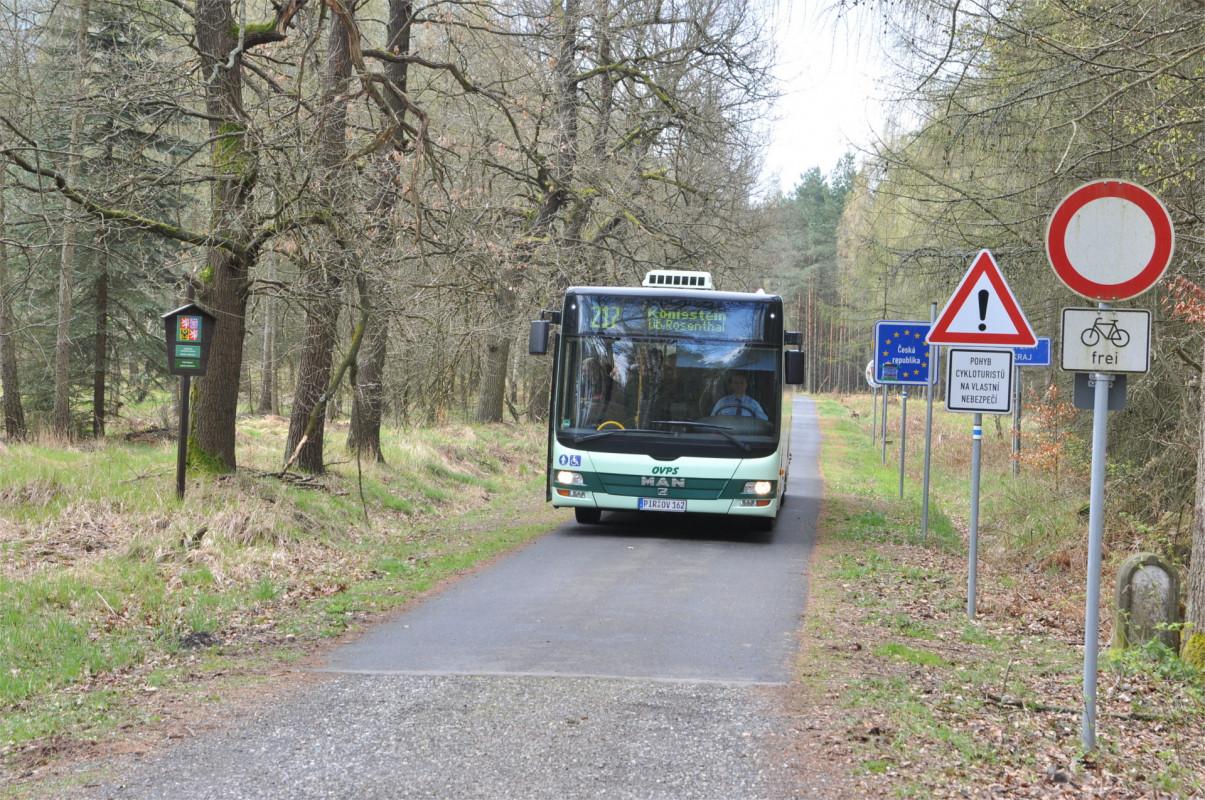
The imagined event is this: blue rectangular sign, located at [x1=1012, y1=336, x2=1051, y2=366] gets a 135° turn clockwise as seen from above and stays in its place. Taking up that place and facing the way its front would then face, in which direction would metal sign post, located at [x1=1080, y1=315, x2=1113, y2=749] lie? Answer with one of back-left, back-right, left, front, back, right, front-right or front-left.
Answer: back-left

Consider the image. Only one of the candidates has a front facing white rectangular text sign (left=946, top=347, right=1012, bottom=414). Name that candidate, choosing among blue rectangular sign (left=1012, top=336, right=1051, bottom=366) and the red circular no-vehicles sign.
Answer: the blue rectangular sign

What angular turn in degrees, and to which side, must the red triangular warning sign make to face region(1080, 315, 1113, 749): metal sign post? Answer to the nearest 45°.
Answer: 0° — it already faces it

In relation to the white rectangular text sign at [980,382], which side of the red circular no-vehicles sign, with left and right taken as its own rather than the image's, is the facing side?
back

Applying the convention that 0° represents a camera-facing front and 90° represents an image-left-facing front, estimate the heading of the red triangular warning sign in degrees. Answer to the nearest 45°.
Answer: approximately 0°

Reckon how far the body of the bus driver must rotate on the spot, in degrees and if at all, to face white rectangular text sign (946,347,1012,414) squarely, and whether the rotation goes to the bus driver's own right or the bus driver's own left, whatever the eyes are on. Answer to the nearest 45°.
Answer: approximately 45° to the bus driver's own left

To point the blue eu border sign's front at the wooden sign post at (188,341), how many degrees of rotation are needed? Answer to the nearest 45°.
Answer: approximately 45° to its right

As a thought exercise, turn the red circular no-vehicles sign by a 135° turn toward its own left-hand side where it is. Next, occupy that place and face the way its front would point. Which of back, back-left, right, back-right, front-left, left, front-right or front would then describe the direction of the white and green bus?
left

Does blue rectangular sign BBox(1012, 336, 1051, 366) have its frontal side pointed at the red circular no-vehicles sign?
yes

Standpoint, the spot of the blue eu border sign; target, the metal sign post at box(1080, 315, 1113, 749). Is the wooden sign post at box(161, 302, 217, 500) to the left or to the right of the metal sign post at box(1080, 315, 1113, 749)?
right

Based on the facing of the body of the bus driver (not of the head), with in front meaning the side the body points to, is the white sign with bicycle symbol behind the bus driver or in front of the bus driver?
in front

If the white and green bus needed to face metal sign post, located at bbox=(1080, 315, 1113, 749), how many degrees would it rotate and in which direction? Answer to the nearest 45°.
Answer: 0° — it already faces it

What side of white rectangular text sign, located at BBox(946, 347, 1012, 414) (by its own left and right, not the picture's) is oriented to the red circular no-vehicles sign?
front

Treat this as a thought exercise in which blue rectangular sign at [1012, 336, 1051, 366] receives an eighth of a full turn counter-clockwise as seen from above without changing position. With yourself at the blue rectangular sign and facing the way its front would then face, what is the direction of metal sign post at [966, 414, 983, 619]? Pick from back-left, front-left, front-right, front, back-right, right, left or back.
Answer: front-right

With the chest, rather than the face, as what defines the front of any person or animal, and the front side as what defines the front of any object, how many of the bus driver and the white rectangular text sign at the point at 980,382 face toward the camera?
2
